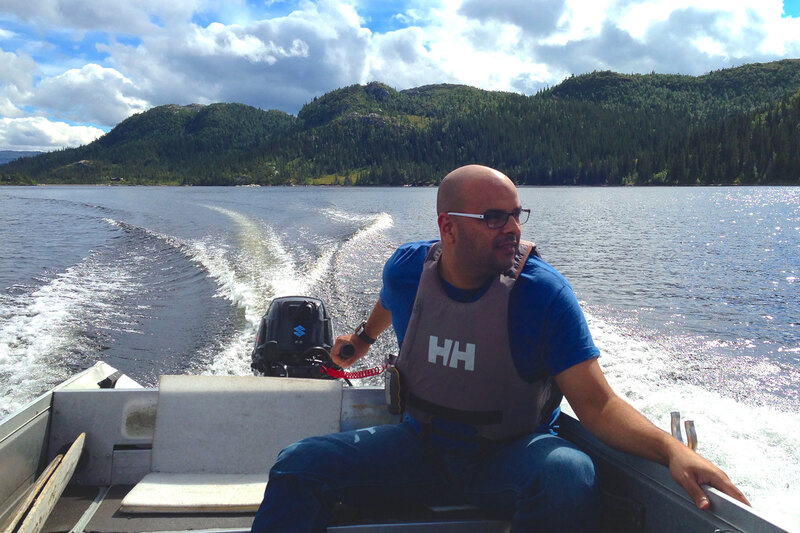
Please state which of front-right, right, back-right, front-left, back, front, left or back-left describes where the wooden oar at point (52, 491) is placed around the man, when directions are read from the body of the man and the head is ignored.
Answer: right

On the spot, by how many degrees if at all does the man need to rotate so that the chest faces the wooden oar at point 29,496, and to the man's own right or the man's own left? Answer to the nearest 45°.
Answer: approximately 90° to the man's own right

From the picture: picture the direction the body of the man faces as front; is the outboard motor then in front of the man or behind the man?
behind

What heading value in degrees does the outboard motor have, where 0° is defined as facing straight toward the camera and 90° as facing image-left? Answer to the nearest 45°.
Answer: approximately 0°

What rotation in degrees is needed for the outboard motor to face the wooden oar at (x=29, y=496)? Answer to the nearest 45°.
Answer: approximately 45° to its right

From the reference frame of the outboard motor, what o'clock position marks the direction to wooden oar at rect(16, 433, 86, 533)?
The wooden oar is roughly at 1 o'clock from the outboard motor.

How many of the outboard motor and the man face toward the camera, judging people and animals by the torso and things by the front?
2
